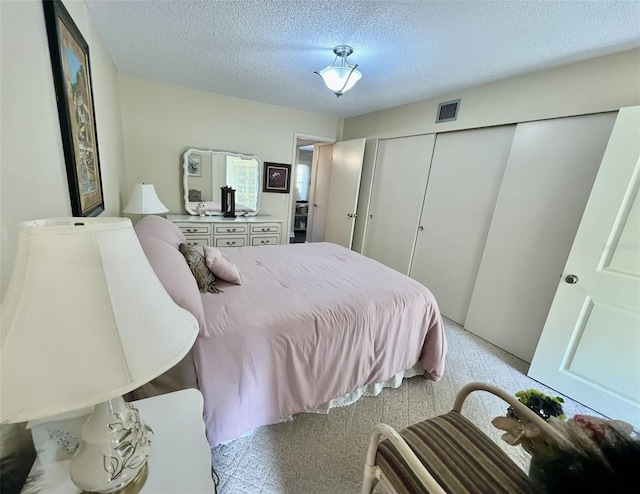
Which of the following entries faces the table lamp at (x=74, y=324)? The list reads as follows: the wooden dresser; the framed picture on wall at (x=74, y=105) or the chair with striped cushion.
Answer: the wooden dresser

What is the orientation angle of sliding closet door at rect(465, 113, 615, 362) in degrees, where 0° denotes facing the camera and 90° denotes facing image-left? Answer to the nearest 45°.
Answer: approximately 45°

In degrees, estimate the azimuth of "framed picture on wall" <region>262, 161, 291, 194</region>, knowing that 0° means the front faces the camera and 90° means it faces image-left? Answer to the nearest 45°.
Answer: approximately 0°

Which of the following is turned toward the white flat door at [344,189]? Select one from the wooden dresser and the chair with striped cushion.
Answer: the chair with striped cushion

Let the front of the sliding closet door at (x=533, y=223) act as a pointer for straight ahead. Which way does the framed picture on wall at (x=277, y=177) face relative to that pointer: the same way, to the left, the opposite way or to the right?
to the left

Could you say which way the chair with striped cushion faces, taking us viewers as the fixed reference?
facing away from the viewer and to the left of the viewer

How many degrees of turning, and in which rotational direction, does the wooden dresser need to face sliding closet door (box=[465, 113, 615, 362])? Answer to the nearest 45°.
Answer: approximately 45° to its left

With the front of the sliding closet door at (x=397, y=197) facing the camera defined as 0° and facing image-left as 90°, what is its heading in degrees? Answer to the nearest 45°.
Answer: approximately 45°
